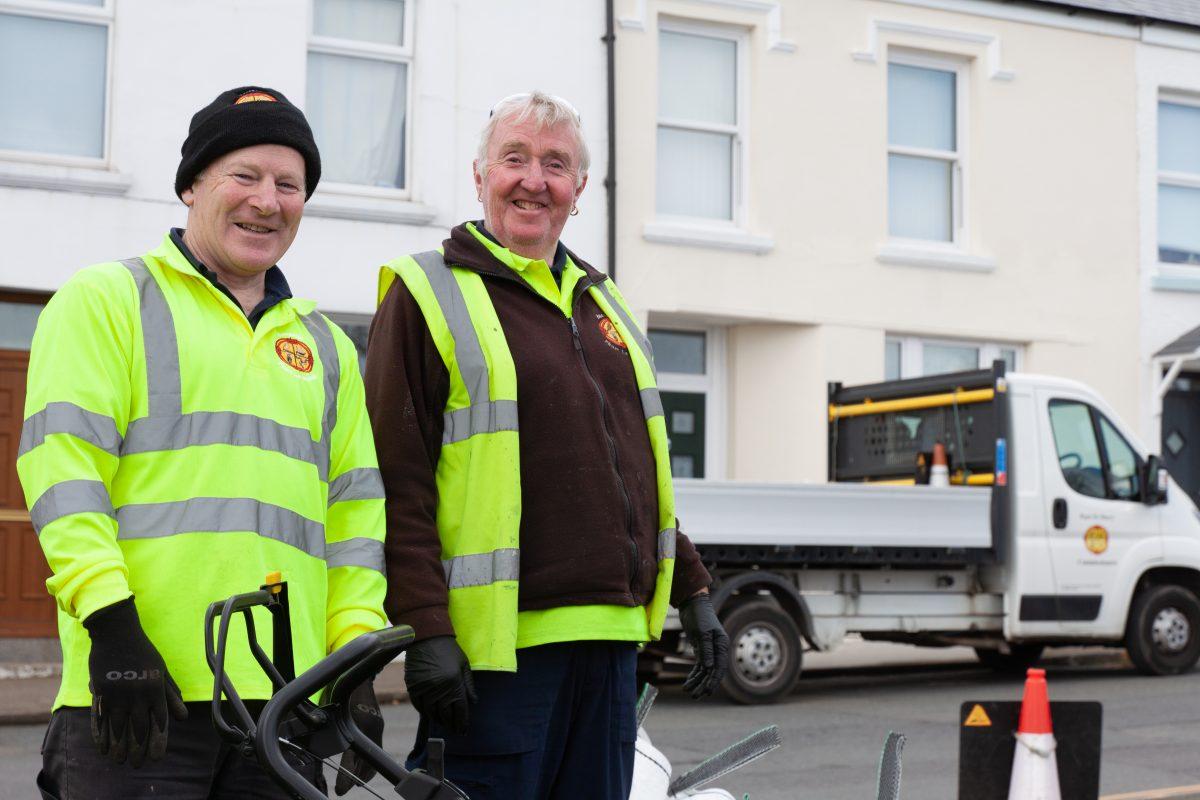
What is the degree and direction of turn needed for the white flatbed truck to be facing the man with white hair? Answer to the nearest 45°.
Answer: approximately 135° to its right

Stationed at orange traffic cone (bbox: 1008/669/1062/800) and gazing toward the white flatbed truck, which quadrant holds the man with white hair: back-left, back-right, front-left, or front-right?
back-left

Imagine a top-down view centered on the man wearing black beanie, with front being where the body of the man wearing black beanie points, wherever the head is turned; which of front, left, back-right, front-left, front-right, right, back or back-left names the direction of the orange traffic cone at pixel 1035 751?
left

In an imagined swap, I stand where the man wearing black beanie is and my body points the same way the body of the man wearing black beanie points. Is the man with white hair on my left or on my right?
on my left

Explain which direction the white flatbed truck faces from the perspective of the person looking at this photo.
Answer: facing away from the viewer and to the right of the viewer

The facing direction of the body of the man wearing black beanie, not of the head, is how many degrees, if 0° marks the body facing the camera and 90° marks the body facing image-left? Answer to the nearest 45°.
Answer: approximately 315°

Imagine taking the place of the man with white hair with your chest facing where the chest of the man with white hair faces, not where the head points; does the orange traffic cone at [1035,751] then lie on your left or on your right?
on your left

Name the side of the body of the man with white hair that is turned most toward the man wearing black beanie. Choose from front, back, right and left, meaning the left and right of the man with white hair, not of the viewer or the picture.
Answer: right

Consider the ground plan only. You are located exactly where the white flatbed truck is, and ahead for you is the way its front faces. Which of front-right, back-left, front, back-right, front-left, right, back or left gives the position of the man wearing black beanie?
back-right

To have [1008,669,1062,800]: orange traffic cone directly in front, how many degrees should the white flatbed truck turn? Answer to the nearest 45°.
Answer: approximately 135° to its right

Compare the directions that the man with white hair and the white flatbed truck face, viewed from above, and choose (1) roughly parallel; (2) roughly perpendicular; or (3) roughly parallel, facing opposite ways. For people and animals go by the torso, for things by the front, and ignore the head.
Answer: roughly perpendicular

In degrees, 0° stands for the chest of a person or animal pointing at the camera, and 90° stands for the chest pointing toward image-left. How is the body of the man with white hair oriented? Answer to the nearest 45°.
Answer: approximately 315°

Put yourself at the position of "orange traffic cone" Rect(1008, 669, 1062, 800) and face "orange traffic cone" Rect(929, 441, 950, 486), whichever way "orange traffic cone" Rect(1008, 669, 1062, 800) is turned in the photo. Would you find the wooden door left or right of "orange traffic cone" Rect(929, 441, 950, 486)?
left
